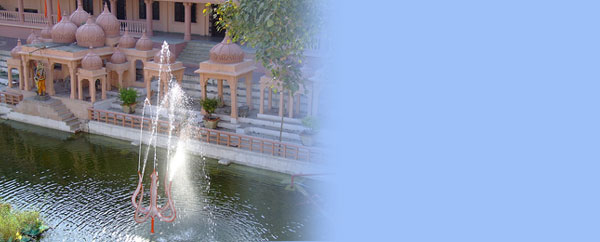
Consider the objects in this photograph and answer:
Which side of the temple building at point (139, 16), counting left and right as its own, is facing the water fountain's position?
front

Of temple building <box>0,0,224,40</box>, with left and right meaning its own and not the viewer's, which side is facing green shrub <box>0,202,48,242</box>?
front

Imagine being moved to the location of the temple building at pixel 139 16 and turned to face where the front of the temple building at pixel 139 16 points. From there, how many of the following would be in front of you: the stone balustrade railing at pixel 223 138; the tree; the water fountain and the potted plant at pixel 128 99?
4

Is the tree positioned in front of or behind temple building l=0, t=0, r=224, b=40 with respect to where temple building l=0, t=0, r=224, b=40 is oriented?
in front

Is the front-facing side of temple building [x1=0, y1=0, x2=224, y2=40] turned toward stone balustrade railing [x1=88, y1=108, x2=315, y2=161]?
yes

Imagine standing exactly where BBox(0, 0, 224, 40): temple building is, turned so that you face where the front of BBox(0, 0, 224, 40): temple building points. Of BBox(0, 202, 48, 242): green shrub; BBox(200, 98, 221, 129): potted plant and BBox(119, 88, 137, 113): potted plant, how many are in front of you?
3

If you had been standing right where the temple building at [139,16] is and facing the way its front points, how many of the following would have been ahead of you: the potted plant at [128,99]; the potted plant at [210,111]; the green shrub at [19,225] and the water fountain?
4

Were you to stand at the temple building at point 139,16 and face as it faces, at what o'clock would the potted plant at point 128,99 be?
The potted plant is roughly at 12 o'clock from the temple building.

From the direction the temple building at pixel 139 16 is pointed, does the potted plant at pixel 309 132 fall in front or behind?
in front

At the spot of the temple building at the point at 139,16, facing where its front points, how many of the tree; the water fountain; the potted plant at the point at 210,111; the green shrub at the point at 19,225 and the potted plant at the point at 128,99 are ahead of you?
5

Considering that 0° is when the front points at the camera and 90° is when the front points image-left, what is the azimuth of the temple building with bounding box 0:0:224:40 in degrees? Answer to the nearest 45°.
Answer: approximately 0°
